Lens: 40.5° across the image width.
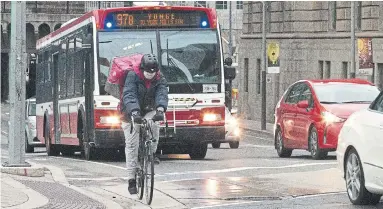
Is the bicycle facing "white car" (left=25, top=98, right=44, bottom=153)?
no

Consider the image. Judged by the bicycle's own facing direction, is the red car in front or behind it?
behind

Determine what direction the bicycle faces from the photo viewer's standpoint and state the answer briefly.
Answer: facing the viewer

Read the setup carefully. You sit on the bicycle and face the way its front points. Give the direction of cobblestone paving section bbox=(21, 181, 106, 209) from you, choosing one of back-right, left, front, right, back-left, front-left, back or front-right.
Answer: right

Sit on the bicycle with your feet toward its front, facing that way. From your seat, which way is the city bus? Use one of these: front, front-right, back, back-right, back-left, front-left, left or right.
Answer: back

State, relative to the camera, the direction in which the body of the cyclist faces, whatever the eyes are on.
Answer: toward the camera

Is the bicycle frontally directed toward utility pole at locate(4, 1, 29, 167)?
no

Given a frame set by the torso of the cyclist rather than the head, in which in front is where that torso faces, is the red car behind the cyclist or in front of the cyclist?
behind

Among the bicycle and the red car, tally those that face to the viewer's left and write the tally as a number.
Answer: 0

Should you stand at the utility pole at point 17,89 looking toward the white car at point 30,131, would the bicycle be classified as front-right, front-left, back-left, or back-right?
back-right

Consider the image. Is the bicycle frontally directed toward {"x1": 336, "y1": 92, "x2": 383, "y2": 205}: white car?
no

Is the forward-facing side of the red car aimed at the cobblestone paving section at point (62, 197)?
no

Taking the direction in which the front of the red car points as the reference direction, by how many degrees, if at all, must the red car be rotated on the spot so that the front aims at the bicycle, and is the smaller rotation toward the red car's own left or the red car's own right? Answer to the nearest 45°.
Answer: approximately 45° to the red car's own right

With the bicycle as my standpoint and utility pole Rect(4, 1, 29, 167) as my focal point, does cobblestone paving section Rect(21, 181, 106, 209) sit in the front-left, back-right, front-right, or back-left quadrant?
front-left

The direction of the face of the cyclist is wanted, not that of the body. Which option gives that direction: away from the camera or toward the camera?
toward the camera

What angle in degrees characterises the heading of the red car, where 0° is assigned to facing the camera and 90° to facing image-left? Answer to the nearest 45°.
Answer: approximately 315°
